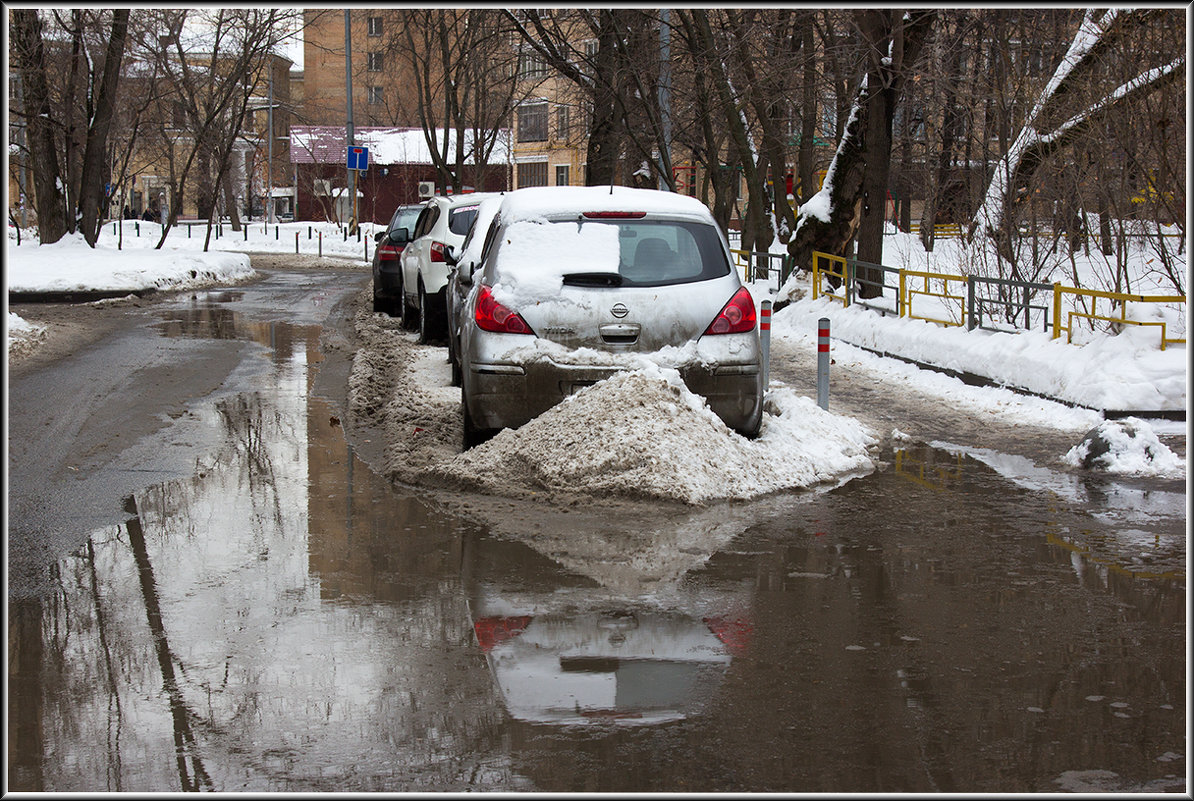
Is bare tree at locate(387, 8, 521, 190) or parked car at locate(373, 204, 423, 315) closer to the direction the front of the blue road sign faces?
the parked car

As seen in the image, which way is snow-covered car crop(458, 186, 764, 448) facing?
away from the camera

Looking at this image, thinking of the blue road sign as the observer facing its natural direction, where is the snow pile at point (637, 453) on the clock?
The snow pile is roughly at 12 o'clock from the blue road sign.

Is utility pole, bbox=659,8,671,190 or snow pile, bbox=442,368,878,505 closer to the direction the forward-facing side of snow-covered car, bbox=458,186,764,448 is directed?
the utility pole

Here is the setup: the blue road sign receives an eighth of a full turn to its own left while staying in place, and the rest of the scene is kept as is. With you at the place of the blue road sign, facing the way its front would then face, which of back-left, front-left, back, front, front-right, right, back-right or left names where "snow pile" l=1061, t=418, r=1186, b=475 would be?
front-right

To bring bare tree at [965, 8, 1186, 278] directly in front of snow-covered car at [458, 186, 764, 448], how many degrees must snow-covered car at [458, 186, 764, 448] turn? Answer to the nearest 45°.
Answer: approximately 45° to its right

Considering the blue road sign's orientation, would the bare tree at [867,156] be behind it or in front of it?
in front

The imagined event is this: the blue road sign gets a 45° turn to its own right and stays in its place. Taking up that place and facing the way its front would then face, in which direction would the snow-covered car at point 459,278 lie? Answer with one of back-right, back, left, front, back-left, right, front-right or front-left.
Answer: front-left

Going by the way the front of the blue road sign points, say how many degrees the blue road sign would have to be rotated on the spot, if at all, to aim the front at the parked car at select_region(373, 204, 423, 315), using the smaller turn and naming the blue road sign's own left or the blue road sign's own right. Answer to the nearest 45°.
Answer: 0° — it already faces it

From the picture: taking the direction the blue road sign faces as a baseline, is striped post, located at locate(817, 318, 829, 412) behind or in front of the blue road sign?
in front

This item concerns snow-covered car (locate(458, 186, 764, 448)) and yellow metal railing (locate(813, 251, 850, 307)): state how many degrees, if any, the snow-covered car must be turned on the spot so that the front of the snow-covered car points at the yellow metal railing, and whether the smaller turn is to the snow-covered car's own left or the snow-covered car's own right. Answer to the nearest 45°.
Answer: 0° — it already faces it

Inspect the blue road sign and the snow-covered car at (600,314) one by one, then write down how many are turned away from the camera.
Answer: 1

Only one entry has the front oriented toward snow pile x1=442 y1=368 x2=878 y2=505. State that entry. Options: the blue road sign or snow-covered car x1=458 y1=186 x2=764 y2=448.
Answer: the blue road sign

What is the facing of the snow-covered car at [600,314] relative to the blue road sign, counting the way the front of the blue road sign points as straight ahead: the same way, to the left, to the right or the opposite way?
the opposite way
